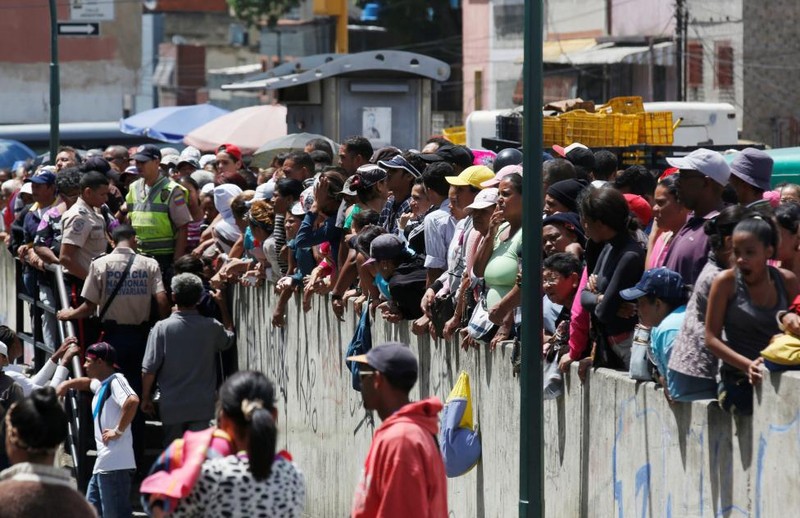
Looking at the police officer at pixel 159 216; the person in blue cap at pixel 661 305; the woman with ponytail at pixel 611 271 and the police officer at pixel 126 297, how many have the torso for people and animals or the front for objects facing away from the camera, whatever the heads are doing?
1

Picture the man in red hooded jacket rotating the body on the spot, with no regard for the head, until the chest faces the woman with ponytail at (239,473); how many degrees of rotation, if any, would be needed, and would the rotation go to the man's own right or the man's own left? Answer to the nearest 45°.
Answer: approximately 45° to the man's own left

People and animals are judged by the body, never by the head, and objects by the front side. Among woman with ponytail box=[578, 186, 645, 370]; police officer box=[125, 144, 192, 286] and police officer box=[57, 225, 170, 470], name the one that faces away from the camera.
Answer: police officer box=[57, 225, 170, 470]

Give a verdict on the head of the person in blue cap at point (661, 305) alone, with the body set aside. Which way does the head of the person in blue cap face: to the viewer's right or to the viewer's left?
to the viewer's left

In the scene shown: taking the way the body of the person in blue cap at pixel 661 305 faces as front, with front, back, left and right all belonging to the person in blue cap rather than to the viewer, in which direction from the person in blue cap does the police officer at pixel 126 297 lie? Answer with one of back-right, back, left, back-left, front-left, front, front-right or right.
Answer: front-right

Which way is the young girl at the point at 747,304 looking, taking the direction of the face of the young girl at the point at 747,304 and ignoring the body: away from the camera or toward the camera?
toward the camera

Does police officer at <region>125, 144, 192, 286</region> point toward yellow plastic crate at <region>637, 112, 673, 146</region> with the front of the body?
no

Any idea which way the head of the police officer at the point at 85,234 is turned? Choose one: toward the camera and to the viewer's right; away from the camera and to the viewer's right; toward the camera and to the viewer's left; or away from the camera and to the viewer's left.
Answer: toward the camera and to the viewer's right

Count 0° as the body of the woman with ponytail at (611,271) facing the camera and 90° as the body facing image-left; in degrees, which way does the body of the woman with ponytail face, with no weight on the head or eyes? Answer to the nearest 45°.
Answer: approximately 90°

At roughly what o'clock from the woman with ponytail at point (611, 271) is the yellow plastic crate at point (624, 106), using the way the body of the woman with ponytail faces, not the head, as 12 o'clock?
The yellow plastic crate is roughly at 3 o'clock from the woman with ponytail.

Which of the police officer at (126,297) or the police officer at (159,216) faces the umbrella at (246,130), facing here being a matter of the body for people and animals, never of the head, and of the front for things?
the police officer at (126,297)

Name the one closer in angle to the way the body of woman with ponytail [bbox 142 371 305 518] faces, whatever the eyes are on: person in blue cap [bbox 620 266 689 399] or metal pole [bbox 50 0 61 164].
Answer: the metal pole

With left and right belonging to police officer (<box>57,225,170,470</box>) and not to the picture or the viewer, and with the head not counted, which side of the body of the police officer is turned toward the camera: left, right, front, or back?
back

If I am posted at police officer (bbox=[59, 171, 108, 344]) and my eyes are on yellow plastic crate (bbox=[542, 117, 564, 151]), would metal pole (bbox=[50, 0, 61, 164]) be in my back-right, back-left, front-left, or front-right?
front-left

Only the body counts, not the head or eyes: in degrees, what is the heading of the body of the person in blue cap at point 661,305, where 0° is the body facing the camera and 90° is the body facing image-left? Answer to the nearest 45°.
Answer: approximately 90°

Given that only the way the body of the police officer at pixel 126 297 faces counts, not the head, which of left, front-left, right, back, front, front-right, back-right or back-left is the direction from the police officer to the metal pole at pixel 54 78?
front

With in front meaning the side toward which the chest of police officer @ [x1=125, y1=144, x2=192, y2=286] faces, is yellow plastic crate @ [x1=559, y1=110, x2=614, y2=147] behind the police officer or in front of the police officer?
behind
